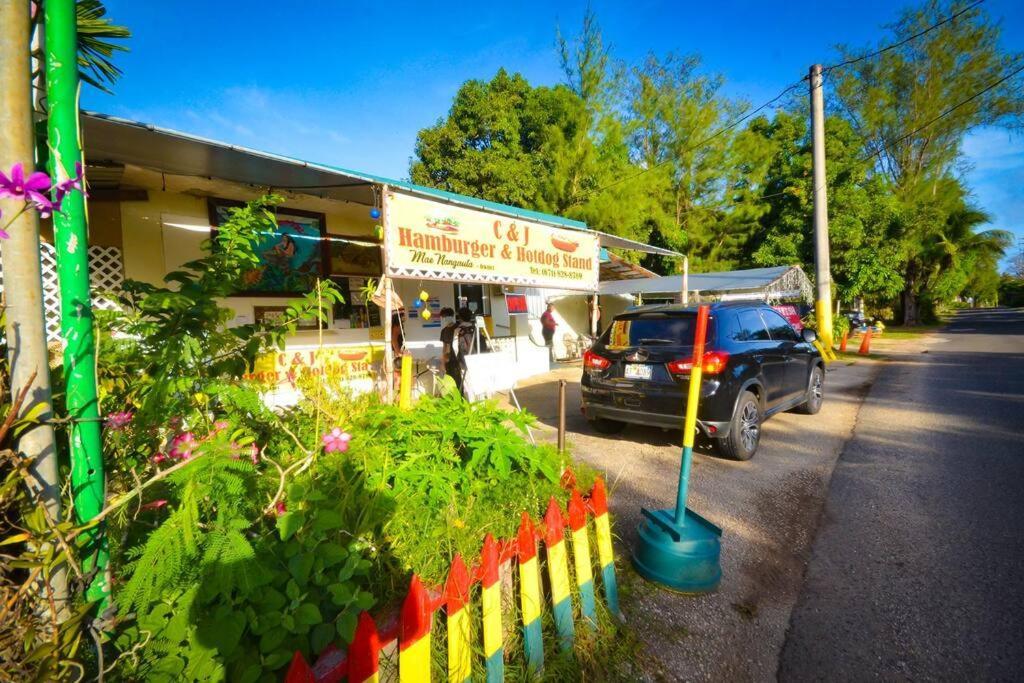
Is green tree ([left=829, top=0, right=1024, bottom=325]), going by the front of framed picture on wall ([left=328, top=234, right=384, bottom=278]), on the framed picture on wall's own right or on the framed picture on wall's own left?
on the framed picture on wall's own left

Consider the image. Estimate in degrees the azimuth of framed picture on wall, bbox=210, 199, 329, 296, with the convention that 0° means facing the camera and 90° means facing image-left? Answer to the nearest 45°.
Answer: approximately 315°

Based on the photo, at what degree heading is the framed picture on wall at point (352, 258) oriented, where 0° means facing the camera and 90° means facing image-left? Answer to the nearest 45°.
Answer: approximately 315°

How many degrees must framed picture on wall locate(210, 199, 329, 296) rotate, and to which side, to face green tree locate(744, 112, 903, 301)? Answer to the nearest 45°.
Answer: approximately 45° to its left

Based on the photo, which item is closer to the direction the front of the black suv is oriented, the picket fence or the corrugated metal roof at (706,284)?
the corrugated metal roof

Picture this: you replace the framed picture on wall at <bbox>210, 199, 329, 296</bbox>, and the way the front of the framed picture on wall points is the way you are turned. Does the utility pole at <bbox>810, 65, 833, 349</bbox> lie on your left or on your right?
on your left

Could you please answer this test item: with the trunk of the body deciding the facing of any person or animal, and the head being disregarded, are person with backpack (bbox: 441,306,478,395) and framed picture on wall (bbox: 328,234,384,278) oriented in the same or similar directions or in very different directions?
very different directions

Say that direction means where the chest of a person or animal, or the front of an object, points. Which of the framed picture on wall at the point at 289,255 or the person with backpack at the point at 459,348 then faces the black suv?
the framed picture on wall

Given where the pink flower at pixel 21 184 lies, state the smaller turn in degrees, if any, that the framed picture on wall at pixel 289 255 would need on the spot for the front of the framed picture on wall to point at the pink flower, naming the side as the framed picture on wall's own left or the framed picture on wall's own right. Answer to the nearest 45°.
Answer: approximately 45° to the framed picture on wall's own right

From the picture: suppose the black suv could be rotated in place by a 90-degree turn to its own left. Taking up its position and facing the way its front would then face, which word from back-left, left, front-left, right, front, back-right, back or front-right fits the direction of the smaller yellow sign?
front-left
